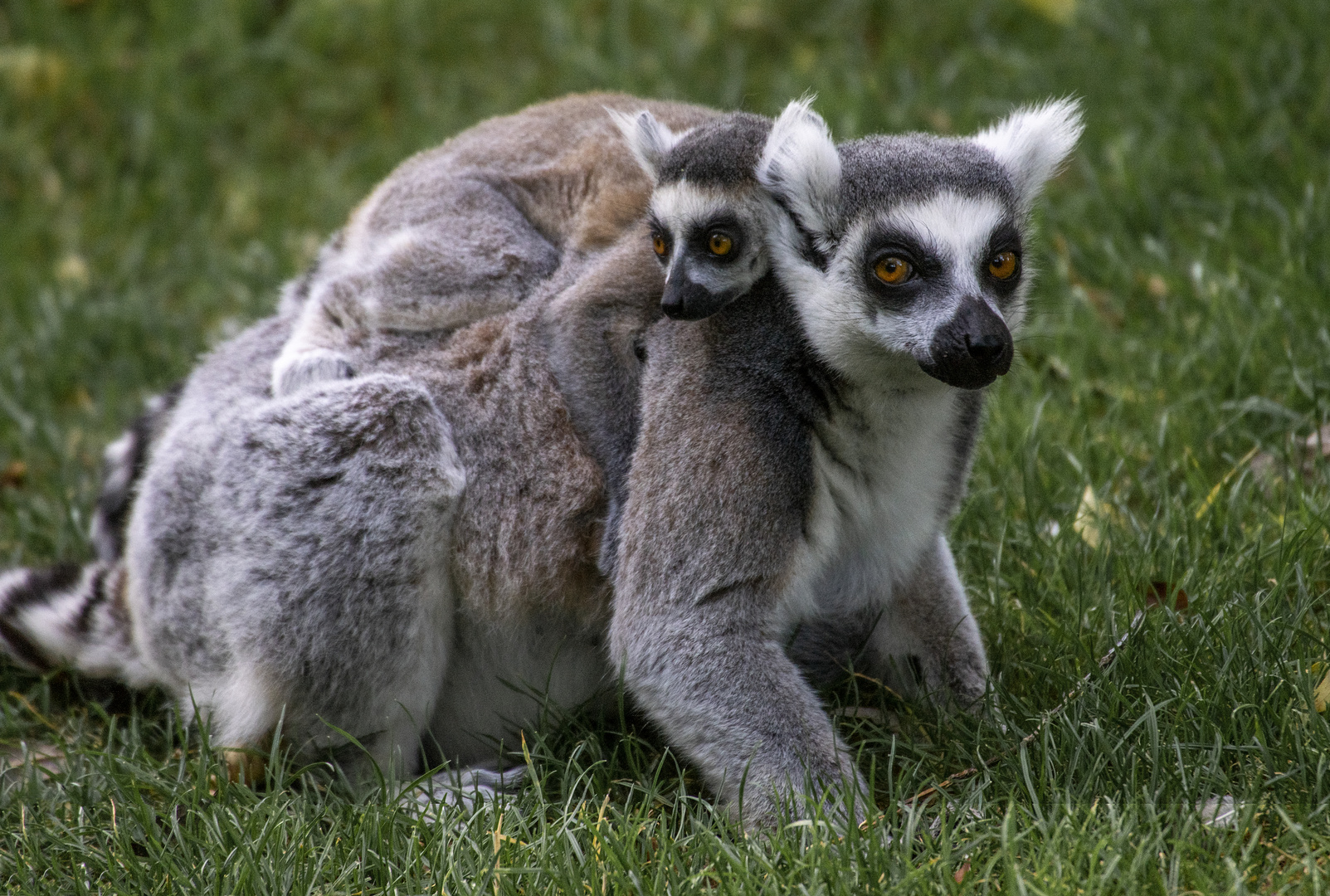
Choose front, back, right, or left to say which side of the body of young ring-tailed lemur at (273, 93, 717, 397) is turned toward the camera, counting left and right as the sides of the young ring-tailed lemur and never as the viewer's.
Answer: right

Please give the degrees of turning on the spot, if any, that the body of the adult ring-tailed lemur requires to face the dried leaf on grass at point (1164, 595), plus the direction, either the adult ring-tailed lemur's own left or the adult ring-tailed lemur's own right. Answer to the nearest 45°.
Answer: approximately 45° to the adult ring-tailed lemur's own left

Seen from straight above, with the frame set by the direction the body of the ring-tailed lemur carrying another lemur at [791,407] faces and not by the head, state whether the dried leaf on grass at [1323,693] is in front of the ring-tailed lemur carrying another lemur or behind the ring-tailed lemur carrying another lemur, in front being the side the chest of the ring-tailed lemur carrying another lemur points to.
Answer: in front

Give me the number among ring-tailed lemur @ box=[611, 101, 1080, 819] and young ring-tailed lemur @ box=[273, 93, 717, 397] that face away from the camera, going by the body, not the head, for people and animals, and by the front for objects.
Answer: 0

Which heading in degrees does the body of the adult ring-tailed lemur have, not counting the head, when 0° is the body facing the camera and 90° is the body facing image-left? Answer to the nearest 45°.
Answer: approximately 315°
